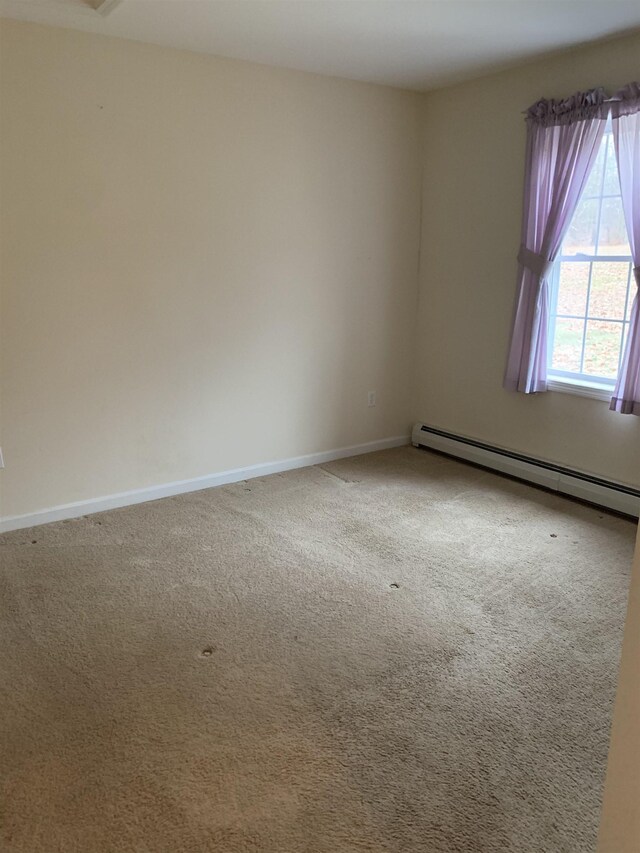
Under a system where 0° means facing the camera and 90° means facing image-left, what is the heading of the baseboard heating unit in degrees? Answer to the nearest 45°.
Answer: approximately 45°
